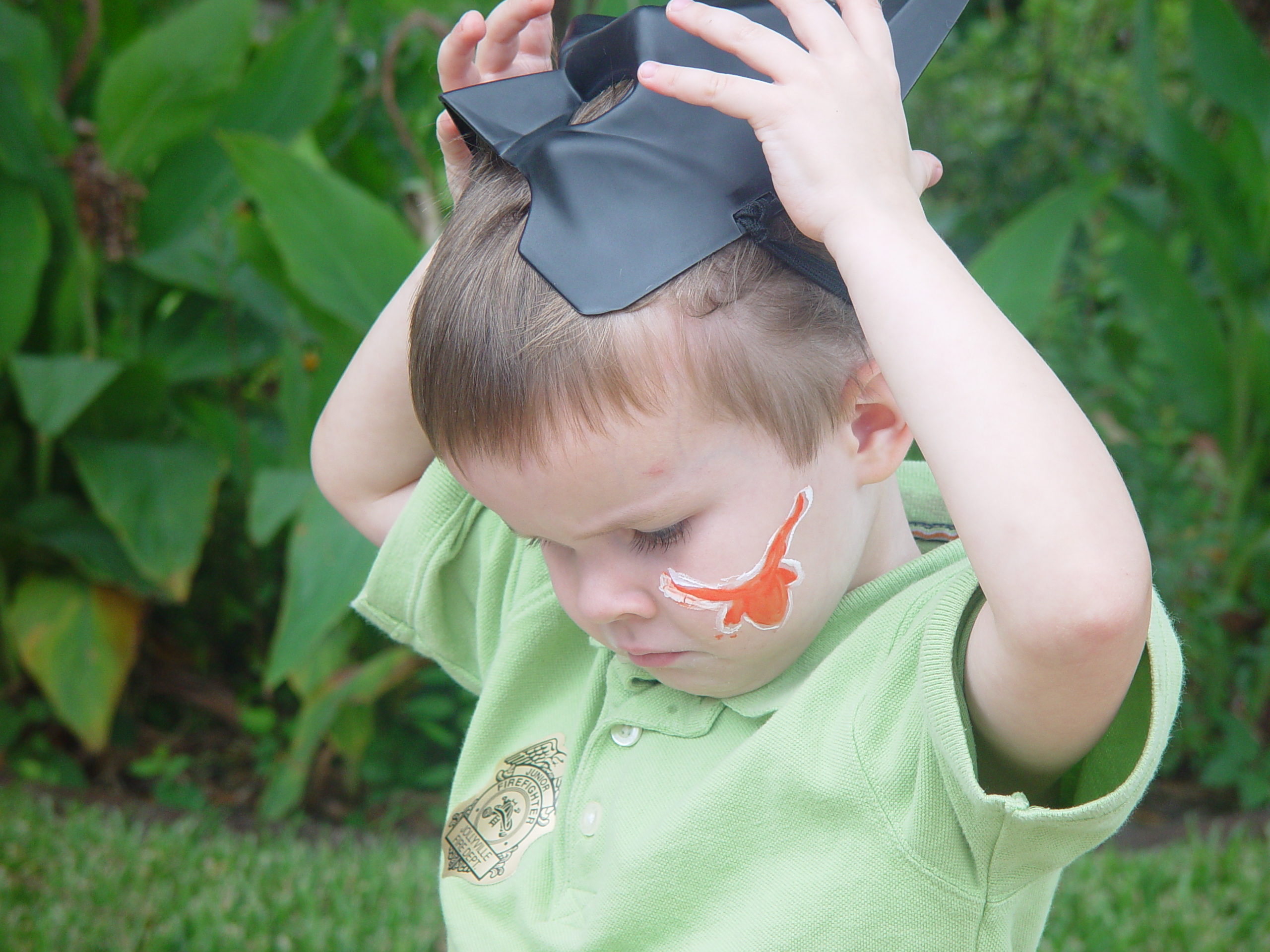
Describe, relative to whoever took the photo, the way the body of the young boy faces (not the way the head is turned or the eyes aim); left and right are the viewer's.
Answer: facing the viewer and to the left of the viewer

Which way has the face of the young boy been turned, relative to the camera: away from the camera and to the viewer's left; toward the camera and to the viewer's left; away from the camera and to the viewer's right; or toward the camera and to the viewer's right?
toward the camera and to the viewer's left
